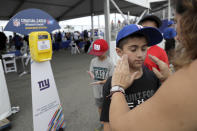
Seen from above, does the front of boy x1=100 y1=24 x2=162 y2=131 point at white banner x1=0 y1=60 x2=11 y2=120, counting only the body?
no

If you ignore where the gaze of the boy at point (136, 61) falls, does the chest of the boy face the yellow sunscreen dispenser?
no

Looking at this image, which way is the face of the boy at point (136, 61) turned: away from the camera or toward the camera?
toward the camera

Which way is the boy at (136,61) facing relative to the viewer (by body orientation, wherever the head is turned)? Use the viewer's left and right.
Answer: facing the viewer and to the right of the viewer

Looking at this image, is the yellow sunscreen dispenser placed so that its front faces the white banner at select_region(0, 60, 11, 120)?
no

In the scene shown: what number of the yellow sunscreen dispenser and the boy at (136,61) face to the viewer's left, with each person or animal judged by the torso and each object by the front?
0
